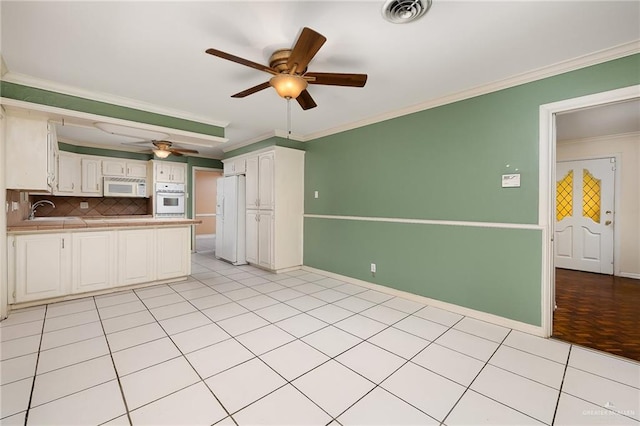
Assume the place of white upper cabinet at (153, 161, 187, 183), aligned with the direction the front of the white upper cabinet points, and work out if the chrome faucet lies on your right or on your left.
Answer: on your right

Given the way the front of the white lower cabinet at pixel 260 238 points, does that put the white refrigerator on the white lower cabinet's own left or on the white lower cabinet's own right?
on the white lower cabinet's own right

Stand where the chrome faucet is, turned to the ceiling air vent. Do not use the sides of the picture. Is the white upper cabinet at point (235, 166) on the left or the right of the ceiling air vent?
left

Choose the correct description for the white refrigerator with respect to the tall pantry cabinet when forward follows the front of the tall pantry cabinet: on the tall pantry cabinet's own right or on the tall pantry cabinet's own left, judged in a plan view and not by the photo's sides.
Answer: on the tall pantry cabinet's own right

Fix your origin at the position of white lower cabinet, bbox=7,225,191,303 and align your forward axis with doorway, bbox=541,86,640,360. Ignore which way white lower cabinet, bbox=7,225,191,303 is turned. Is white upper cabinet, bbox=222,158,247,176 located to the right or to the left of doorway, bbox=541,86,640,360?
left

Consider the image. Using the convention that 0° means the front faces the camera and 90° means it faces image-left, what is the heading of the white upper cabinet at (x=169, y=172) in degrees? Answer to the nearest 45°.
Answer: approximately 0°

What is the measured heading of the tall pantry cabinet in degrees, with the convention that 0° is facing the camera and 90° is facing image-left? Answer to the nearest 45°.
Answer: approximately 45°

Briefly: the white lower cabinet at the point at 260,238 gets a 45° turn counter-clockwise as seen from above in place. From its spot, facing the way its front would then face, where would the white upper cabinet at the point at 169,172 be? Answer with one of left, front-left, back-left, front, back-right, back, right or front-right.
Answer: back-right

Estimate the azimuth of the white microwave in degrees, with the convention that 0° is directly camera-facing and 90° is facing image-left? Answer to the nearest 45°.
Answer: approximately 0°

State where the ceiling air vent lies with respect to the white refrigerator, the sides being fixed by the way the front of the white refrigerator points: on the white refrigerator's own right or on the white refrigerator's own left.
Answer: on the white refrigerator's own left

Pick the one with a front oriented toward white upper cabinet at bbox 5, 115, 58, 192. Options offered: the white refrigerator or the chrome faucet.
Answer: the white refrigerator
